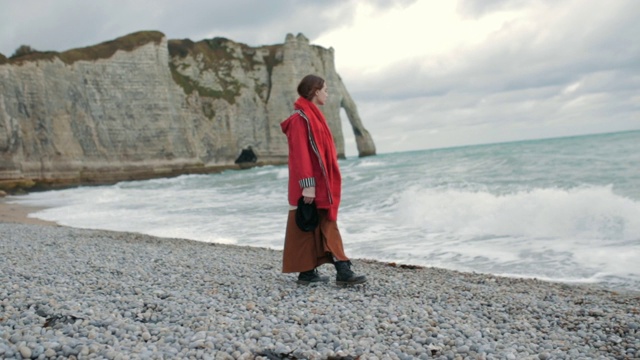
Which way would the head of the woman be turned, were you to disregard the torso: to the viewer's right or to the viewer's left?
to the viewer's right

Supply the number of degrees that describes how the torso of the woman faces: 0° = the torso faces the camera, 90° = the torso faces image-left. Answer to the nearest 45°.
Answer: approximately 270°
